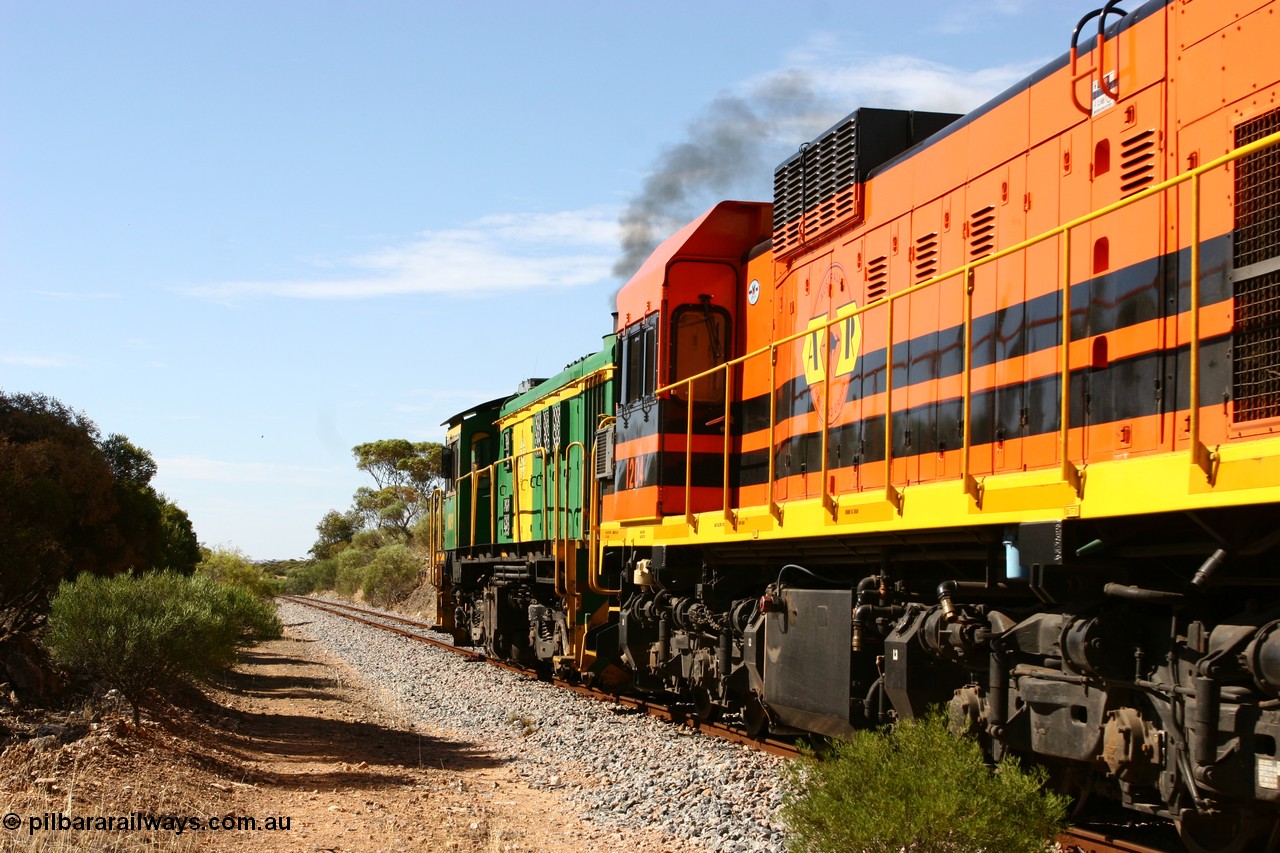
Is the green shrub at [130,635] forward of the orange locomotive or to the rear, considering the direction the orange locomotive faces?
forward

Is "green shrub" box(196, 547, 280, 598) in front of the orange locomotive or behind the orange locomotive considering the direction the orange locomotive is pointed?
in front

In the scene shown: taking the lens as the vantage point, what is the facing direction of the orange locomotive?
facing away from the viewer and to the left of the viewer
